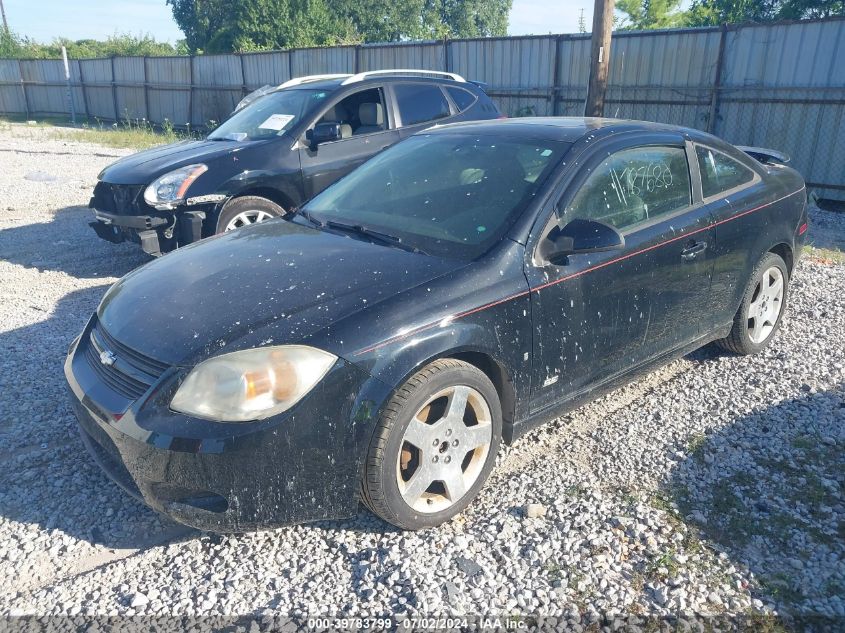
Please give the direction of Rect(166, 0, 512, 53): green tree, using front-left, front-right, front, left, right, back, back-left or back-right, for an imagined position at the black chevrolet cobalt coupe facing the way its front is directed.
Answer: back-right

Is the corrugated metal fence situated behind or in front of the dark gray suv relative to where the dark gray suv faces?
behind

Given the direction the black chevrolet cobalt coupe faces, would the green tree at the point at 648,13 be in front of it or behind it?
behind

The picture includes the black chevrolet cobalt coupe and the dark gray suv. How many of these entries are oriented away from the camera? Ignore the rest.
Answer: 0

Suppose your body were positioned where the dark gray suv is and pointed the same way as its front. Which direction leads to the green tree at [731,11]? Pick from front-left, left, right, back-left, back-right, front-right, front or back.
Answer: back

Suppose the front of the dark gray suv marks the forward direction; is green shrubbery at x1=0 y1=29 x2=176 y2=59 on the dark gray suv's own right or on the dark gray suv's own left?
on the dark gray suv's own right

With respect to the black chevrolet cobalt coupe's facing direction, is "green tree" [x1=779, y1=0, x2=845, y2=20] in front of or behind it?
behind

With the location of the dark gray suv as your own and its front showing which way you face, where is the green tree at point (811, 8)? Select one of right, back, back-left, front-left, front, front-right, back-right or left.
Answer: back

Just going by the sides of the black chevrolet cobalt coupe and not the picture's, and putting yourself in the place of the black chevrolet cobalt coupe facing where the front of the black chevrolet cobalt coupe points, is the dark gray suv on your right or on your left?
on your right

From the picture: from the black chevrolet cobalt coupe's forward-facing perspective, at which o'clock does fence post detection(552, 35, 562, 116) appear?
The fence post is roughly at 5 o'clock from the black chevrolet cobalt coupe.

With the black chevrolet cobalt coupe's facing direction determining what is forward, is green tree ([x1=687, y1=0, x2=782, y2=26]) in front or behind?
behind

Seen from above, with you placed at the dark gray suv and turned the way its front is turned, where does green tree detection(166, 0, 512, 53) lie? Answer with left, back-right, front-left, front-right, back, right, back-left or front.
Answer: back-right

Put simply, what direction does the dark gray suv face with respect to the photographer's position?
facing the viewer and to the left of the viewer

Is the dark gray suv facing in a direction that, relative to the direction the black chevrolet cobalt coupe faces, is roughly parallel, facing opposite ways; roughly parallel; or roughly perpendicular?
roughly parallel
